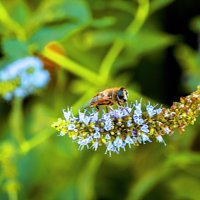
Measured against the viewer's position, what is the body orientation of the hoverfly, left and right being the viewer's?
facing to the right of the viewer
